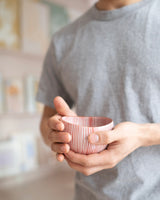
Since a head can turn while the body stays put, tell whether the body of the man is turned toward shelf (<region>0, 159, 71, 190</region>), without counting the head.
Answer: no

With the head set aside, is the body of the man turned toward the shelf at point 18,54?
no

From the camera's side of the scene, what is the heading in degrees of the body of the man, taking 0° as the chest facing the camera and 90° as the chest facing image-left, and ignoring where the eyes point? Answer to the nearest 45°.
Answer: approximately 45°

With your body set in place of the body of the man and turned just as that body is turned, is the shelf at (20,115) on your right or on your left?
on your right

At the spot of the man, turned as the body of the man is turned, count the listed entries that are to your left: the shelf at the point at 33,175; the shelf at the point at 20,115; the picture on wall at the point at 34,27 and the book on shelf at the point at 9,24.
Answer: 0

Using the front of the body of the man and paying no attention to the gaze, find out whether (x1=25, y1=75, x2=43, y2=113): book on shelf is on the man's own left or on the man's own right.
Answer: on the man's own right

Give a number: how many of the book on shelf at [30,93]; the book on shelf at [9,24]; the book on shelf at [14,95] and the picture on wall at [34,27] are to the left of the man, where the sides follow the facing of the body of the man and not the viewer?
0

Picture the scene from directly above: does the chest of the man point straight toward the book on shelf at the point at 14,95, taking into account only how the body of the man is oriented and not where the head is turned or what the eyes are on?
no

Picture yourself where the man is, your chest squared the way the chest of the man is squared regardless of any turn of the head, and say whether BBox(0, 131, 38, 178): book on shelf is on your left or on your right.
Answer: on your right

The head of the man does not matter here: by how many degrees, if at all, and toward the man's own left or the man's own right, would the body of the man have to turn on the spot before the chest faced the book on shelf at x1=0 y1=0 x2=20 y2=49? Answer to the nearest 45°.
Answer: approximately 90° to the man's own right

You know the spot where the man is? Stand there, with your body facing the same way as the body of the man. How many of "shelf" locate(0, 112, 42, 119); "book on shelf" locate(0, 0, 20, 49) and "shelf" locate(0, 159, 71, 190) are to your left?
0
